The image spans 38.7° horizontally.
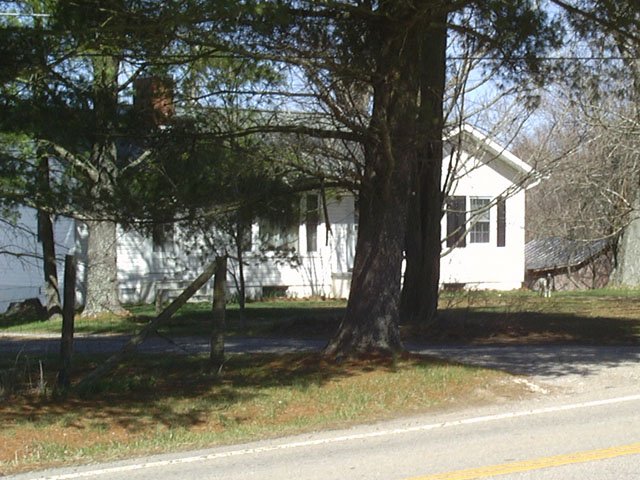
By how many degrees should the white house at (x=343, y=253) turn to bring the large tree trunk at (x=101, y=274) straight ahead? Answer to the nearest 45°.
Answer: approximately 45° to its right

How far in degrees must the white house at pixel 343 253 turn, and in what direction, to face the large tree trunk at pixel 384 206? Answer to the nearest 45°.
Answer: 0° — it already faces it

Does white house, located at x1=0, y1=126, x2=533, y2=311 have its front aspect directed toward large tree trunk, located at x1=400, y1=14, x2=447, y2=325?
yes

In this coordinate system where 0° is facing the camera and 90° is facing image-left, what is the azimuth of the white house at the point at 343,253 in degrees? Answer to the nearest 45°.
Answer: approximately 0°

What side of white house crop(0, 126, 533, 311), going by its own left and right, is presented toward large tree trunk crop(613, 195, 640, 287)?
left

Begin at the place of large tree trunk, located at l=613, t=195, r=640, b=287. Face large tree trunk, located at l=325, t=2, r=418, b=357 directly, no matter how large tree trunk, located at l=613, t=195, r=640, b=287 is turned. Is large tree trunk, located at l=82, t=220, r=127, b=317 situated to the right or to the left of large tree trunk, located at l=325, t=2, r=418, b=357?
right
